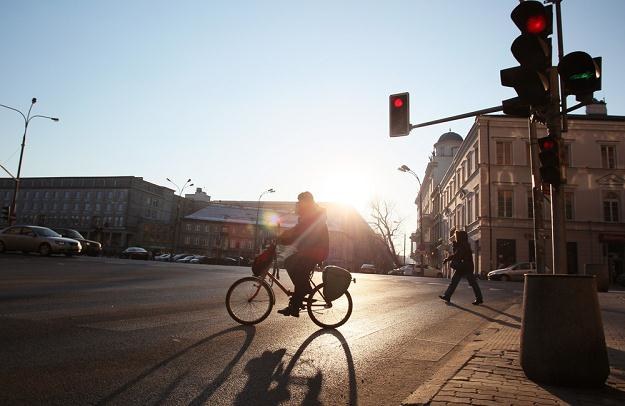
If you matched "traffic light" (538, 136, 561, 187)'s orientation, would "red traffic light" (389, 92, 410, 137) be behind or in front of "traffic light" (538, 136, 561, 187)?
behind

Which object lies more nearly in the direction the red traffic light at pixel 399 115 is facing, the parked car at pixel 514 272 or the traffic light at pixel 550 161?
the traffic light

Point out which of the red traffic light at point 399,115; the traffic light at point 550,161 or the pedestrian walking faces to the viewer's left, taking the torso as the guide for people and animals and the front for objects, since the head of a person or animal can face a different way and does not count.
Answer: the pedestrian walking

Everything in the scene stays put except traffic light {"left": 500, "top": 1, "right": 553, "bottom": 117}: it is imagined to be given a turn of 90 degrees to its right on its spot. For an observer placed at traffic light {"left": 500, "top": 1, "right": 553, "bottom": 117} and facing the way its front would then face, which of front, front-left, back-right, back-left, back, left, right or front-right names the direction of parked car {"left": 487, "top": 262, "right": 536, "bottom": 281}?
front-right

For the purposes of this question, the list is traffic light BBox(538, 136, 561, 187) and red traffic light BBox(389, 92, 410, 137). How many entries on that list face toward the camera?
2
